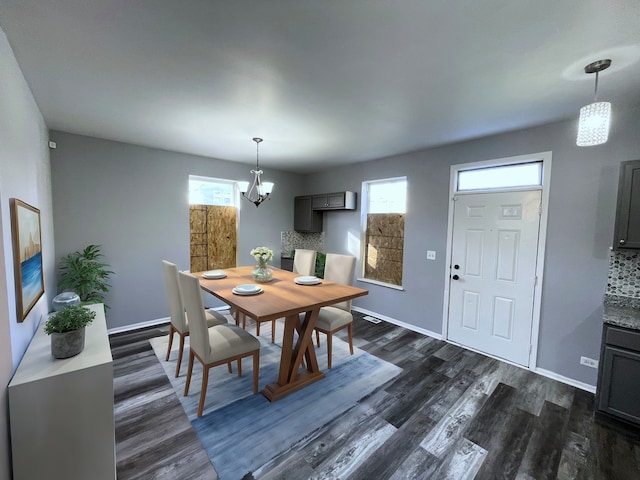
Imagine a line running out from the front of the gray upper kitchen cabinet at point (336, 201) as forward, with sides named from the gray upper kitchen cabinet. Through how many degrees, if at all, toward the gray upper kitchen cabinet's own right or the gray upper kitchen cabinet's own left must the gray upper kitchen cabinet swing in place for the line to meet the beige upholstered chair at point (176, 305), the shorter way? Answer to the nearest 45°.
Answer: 0° — it already faces it

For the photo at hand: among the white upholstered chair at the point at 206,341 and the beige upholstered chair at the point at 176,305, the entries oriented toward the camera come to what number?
0

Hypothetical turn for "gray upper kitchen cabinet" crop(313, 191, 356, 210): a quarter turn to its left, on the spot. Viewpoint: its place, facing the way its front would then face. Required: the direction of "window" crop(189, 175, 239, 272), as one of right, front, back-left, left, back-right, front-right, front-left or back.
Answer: back-right

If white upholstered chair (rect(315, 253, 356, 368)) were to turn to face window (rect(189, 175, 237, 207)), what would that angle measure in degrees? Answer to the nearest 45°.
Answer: approximately 90° to its right

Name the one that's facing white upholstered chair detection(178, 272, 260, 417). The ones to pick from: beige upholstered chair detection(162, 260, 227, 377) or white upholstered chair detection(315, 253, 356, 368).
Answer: white upholstered chair detection(315, 253, 356, 368)

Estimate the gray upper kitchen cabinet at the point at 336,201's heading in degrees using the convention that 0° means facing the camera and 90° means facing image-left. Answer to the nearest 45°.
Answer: approximately 45°

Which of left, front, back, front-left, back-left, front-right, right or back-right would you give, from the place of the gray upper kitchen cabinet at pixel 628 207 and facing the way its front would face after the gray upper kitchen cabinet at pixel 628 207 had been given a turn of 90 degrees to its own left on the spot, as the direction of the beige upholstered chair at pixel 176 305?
back-right

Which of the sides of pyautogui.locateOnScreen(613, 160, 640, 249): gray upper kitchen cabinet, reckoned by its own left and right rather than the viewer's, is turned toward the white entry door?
right

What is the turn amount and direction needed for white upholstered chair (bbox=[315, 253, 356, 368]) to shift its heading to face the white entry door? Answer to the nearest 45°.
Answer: approximately 135° to its left

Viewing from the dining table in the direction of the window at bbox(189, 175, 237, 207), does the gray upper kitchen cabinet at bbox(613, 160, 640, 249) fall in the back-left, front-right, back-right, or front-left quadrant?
back-right

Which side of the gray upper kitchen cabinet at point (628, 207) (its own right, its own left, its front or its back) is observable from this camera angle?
front

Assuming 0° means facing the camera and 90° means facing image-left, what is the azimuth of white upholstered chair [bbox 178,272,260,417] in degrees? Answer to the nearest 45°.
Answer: approximately 225°

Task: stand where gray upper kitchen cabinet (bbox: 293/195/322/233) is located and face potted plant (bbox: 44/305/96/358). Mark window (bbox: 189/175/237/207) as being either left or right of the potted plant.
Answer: right
